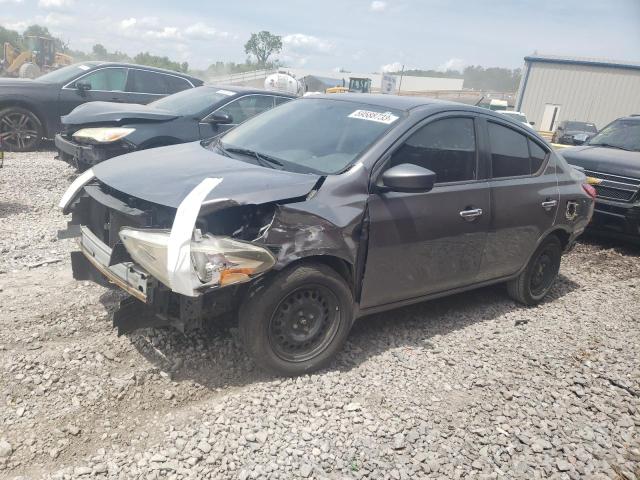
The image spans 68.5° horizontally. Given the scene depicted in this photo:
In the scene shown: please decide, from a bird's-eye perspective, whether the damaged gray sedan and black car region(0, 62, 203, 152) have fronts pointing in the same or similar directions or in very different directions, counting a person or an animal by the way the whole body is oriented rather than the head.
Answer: same or similar directions

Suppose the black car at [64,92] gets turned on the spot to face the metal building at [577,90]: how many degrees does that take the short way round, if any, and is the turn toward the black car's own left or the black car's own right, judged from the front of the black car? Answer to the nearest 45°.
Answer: approximately 135° to the black car's own right

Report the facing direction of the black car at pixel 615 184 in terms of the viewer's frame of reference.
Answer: facing the viewer and to the left of the viewer

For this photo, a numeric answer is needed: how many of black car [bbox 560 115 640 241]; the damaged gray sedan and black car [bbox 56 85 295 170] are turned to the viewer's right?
0

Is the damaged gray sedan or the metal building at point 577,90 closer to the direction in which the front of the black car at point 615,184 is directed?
the damaged gray sedan

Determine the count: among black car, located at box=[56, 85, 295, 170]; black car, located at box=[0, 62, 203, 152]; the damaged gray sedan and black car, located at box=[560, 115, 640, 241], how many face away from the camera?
0

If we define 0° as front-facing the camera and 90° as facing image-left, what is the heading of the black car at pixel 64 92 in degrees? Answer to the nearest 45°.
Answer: approximately 90°

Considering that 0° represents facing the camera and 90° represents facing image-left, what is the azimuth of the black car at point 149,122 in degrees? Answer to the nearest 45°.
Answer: approximately 45°

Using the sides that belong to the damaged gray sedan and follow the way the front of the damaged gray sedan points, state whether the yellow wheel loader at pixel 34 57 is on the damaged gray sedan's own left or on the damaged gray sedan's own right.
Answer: on the damaged gray sedan's own right

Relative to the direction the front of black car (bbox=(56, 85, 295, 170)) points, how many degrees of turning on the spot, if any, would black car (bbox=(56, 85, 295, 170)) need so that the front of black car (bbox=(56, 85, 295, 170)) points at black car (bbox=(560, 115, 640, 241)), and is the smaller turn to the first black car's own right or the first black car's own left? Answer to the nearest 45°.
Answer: approximately 135° to the first black car's own left

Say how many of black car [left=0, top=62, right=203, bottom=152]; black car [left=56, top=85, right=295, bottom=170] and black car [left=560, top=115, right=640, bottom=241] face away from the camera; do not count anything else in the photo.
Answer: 0

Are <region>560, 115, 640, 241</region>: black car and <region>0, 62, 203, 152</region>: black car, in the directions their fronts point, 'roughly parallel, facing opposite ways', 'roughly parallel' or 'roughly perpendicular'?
roughly parallel

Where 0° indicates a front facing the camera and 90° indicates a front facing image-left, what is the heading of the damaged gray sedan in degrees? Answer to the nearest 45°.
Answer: approximately 45°

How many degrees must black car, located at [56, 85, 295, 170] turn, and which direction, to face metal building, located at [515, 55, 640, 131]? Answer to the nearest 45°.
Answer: approximately 180°
